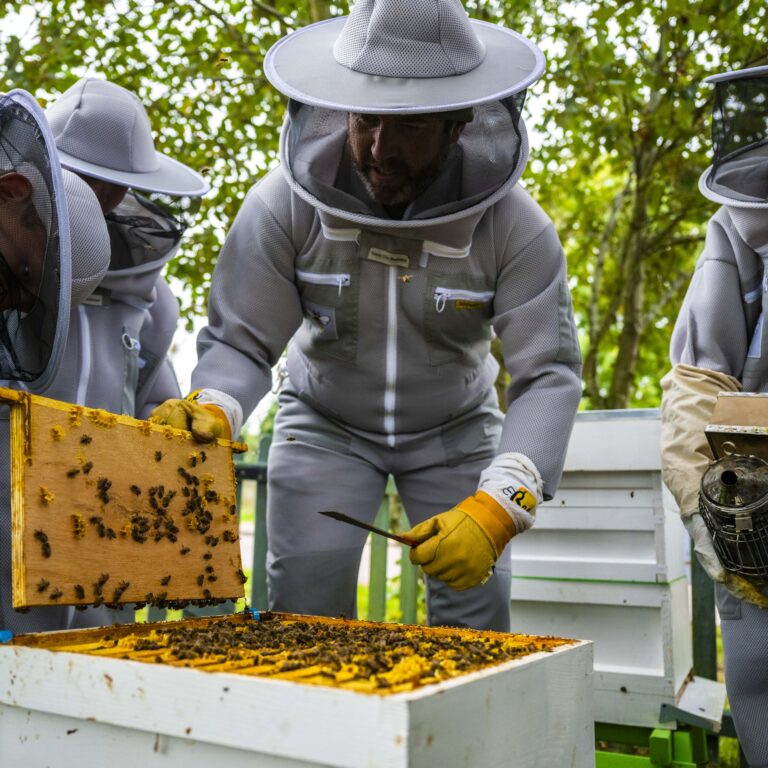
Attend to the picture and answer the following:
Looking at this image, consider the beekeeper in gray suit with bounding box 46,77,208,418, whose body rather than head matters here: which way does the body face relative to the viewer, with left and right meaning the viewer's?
facing the viewer and to the right of the viewer

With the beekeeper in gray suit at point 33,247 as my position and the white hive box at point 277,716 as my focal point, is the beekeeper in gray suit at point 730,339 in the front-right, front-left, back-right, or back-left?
front-left

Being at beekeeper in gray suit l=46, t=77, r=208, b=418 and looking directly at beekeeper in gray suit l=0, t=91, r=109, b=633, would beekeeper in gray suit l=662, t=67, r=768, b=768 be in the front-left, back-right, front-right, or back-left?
front-left

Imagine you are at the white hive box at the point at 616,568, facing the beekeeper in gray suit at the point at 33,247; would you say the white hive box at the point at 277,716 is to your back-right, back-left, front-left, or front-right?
front-left

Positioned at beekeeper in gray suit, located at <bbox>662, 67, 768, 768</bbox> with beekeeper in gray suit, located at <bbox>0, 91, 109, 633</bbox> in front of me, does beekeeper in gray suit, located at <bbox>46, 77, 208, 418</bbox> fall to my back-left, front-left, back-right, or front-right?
front-right

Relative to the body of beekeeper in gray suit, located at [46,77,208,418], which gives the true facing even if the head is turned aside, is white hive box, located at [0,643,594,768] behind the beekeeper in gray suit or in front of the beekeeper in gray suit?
in front

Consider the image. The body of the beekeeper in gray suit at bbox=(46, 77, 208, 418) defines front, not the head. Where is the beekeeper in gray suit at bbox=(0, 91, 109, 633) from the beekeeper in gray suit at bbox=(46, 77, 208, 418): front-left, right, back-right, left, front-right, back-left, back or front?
front-right

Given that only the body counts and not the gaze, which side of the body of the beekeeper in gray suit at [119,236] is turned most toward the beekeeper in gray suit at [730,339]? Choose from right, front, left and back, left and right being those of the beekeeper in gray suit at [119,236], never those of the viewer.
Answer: front

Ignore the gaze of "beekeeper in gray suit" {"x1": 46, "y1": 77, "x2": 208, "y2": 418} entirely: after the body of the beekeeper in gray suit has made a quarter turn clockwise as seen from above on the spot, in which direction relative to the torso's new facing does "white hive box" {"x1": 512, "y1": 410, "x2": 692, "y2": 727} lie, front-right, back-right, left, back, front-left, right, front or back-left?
back-left

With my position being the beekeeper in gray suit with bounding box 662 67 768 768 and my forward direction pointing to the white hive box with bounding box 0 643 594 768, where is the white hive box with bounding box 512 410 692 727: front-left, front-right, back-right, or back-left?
back-right
